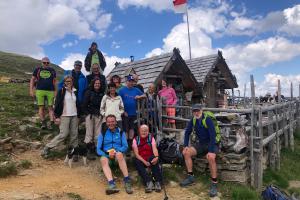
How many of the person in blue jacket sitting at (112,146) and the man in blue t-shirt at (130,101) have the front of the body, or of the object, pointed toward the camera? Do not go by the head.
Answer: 2

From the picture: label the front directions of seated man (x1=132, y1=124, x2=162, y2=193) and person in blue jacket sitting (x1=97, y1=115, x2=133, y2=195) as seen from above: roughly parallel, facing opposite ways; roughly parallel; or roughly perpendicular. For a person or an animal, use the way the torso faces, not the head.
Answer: roughly parallel

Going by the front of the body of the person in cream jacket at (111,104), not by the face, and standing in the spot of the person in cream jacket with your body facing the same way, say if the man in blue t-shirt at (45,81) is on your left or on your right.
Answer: on your right

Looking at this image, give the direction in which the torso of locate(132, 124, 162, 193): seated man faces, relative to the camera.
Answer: toward the camera

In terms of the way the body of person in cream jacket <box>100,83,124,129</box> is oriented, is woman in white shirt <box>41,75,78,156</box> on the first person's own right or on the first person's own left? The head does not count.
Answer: on the first person's own right

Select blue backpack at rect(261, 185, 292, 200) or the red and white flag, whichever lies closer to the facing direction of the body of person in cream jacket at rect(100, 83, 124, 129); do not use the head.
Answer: the blue backpack

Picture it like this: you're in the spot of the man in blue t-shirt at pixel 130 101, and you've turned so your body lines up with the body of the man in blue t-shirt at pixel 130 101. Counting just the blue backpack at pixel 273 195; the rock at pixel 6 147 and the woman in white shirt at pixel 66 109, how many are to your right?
2

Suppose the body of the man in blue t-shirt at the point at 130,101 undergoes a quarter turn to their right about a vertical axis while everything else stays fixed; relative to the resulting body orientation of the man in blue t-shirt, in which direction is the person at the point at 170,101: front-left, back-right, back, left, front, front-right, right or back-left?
back-right

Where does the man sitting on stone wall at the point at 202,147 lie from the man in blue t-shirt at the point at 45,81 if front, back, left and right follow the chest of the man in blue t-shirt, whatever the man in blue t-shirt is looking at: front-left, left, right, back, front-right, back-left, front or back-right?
front-left
